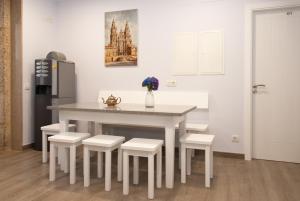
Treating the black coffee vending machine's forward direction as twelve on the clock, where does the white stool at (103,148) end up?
The white stool is roughly at 10 o'clock from the black coffee vending machine.

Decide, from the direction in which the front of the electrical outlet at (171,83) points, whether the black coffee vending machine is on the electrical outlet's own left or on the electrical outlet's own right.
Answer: on the electrical outlet's own right

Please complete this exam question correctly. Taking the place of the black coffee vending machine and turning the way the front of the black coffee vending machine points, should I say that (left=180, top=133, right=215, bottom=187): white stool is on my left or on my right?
on my left

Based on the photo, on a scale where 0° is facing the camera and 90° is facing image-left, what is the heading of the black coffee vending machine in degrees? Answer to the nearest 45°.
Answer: approximately 45°

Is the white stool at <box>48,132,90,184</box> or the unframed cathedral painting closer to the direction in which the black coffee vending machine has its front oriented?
the white stool

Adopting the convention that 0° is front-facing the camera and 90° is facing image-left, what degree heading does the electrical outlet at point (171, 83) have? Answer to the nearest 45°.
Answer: approximately 0°

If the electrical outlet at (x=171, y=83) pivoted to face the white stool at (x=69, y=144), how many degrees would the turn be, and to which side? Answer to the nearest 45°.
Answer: approximately 45° to its right

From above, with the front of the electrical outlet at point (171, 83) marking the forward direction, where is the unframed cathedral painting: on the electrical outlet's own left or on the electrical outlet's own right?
on the electrical outlet's own right
